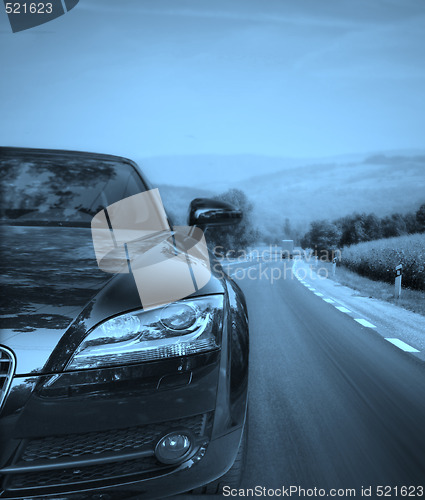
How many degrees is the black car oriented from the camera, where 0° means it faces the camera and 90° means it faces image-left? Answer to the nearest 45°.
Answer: approximately 0°

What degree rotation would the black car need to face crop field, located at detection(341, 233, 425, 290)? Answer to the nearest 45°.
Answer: approximately 135° to its left
